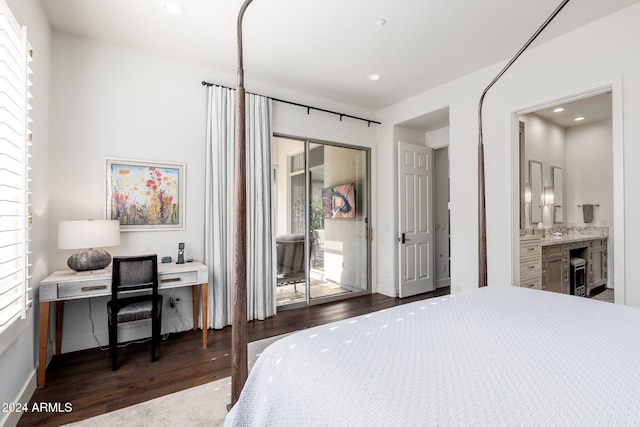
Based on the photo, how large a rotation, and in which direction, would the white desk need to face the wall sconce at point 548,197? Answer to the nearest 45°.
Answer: approximately 90° to its left

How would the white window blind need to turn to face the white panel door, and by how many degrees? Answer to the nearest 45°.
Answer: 0° — it already faces it

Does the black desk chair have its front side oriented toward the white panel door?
no

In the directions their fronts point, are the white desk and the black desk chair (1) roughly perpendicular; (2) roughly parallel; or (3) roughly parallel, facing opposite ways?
roughly parallel, facing opposite ways

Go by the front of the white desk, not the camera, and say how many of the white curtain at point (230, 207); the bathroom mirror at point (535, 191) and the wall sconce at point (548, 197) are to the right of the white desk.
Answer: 0

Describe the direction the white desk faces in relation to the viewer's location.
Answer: facing the viewer

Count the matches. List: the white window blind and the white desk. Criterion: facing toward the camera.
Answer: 1

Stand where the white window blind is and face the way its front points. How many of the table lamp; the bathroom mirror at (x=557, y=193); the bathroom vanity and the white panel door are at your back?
0

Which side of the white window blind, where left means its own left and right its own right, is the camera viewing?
right

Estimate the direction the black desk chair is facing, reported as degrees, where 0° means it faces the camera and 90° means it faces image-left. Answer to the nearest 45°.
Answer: approximately 180°

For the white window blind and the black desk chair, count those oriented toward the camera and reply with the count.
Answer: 0

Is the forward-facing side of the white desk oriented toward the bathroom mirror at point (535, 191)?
no

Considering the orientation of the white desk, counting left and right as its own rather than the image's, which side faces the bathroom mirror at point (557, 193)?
left
